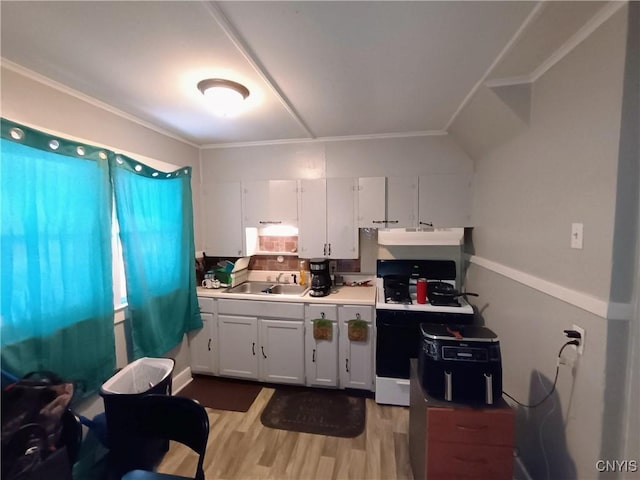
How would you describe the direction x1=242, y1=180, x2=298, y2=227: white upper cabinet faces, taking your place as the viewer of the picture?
facing the viewer

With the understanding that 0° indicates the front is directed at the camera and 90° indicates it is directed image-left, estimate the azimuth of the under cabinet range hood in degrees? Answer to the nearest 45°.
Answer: approximately 0°

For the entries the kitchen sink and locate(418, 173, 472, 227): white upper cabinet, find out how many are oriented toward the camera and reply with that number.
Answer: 2

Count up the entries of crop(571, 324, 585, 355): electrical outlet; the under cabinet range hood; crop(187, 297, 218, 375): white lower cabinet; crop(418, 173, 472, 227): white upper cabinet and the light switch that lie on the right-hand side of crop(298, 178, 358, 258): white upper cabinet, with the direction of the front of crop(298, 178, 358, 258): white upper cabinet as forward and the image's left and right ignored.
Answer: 1

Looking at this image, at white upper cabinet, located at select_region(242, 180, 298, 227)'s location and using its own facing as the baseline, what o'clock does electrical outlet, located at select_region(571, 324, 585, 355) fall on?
The electrical outlet is roughly at 11 o'clock from the white upper cabinet.

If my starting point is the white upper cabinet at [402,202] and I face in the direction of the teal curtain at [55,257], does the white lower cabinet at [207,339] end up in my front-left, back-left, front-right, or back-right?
front-right

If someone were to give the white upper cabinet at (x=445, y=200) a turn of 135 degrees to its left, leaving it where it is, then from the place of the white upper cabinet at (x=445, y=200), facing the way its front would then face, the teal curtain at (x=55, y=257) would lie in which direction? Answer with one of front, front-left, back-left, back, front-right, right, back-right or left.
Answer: back

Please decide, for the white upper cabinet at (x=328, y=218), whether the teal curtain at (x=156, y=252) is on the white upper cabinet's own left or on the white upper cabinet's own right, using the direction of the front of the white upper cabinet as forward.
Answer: on the white upper cabinet's own right

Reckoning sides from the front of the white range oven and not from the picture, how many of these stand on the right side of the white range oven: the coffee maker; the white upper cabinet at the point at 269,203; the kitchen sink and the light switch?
3

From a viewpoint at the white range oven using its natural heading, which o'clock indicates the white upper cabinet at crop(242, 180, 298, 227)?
The white upper cabinet is roughly at 3 o'clock from the white range oven.
